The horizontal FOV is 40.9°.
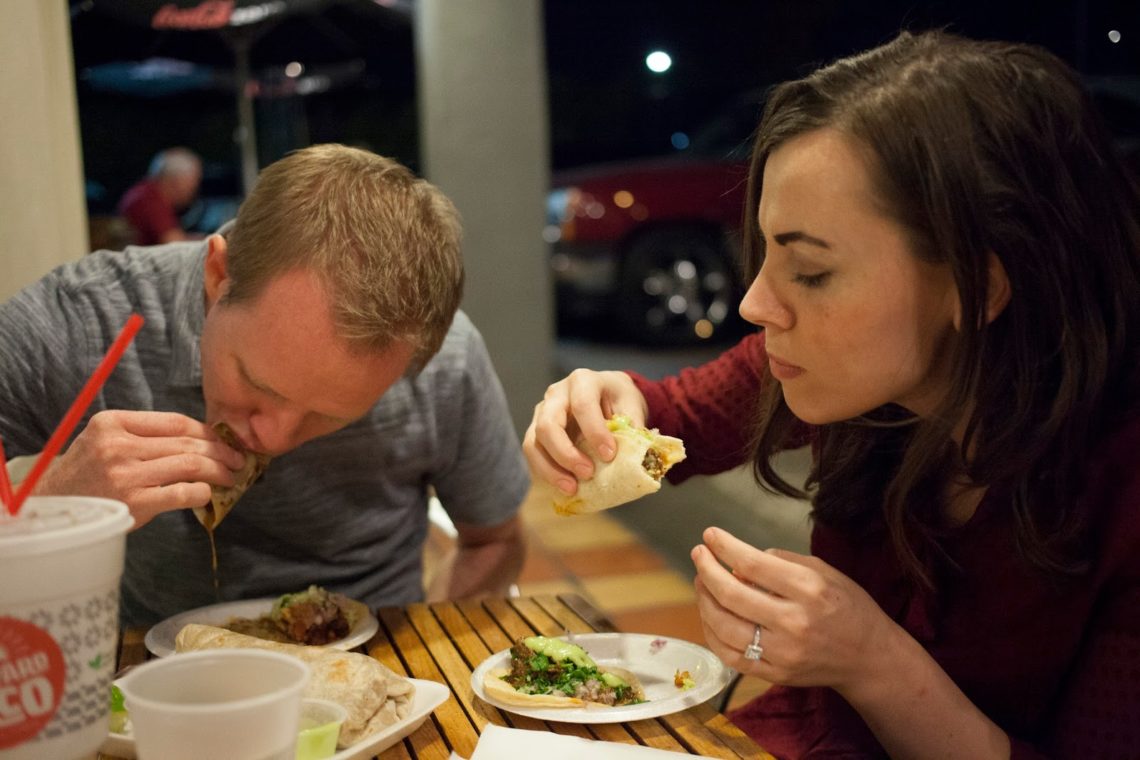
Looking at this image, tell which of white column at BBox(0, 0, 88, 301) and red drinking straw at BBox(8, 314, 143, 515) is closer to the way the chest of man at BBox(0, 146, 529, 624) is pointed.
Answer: the red drinking straw

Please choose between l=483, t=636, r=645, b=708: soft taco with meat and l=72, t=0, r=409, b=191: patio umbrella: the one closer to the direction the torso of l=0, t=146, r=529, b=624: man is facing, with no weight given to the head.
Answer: the soft taco with meat

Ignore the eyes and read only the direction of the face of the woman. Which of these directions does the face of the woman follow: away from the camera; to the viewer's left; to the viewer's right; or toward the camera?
to the viewer's left

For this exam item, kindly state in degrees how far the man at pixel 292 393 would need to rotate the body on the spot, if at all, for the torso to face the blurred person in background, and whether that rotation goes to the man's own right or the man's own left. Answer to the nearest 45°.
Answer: approximately 180°

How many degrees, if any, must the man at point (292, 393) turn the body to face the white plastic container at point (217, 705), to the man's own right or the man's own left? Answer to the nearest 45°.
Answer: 0° — they already face it

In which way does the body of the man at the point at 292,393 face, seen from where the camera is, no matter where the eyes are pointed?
toward the camera

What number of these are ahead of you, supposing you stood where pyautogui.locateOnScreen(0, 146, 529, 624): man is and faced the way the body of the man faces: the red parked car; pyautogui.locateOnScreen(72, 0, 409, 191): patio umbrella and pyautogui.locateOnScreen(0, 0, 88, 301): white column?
0

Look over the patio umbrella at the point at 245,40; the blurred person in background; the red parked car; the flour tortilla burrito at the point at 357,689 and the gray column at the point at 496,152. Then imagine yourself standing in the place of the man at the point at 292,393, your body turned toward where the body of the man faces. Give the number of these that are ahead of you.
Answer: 1

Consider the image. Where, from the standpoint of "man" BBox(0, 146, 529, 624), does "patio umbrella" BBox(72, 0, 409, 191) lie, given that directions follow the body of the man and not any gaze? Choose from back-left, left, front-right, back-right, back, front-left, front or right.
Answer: back

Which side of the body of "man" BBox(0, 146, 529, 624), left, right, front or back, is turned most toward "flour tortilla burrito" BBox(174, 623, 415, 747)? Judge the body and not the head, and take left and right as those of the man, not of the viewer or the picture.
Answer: front

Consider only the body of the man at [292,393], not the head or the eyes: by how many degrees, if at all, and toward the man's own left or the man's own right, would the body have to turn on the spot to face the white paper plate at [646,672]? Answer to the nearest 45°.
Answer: approximately 45° to the man's own left

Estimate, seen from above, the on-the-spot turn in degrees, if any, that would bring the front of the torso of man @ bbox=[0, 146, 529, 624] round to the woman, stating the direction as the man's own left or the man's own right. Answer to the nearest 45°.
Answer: approximately 45° to the man's own left

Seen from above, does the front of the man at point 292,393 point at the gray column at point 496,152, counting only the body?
no

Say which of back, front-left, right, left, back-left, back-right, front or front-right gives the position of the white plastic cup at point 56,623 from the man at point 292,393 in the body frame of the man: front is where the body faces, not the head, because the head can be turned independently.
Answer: front

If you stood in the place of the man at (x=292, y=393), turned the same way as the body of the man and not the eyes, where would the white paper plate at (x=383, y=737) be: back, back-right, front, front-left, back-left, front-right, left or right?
front
